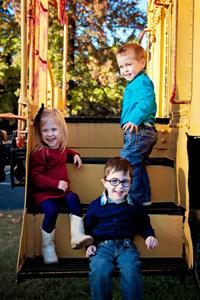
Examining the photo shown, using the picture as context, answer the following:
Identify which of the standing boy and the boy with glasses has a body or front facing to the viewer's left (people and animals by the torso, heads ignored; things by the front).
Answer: the standing boy

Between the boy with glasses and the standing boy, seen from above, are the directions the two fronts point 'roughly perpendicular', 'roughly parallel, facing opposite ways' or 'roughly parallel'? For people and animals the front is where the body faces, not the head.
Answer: roughly perpendicular

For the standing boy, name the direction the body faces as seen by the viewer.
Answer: to the viewer's left

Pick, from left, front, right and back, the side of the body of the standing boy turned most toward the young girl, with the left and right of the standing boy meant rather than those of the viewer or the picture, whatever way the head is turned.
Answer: front

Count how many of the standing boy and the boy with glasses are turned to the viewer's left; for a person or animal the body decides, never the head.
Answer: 1

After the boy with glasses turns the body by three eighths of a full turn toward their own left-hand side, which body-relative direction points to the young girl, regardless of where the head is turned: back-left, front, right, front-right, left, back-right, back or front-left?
left
